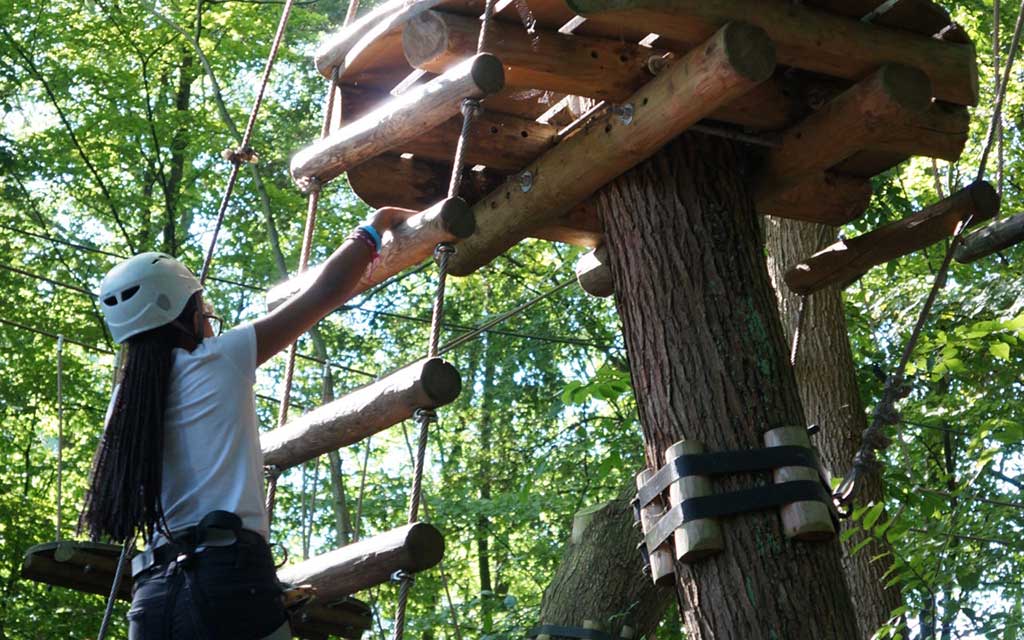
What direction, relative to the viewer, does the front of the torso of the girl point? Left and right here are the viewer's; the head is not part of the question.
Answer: facing away from the viewer and to the right of the viewer

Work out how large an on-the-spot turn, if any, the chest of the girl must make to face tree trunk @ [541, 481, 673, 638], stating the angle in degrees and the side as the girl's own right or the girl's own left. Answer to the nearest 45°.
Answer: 0° — they already face it

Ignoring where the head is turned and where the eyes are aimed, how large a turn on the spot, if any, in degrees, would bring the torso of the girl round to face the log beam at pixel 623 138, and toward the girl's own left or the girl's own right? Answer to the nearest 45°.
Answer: approximately 45° to the girl's own right

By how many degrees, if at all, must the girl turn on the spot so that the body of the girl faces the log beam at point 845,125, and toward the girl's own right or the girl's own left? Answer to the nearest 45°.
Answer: approximately 45° to the girl's own right

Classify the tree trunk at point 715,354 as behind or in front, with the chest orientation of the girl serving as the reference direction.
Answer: in front

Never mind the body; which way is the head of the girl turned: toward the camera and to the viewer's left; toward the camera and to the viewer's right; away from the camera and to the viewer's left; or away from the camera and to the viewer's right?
away from the camera and to the viewer's right

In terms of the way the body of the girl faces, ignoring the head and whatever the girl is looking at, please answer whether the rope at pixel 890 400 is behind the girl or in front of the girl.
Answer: in front

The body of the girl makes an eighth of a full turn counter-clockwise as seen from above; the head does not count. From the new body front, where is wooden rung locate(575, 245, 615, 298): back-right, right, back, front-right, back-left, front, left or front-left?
front-right
